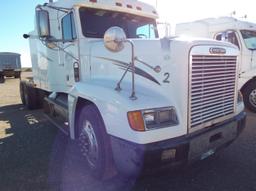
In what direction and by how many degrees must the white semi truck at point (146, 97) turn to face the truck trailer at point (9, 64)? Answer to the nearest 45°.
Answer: approximately 180°

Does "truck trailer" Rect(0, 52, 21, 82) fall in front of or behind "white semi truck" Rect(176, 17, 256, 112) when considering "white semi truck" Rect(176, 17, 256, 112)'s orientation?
behind

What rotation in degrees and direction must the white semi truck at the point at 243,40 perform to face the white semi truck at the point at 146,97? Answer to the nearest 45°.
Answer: approximately 45° to its right

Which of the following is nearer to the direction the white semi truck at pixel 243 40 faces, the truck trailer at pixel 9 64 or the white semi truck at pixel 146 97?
the white semi truck

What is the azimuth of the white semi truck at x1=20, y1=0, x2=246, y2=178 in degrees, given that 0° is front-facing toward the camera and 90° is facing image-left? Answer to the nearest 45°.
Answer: approximately 315°

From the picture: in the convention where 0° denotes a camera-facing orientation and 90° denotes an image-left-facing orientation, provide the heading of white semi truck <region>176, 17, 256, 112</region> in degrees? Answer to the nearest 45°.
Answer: approximately 315°

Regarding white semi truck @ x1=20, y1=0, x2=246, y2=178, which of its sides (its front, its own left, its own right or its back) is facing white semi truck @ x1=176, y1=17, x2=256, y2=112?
left
